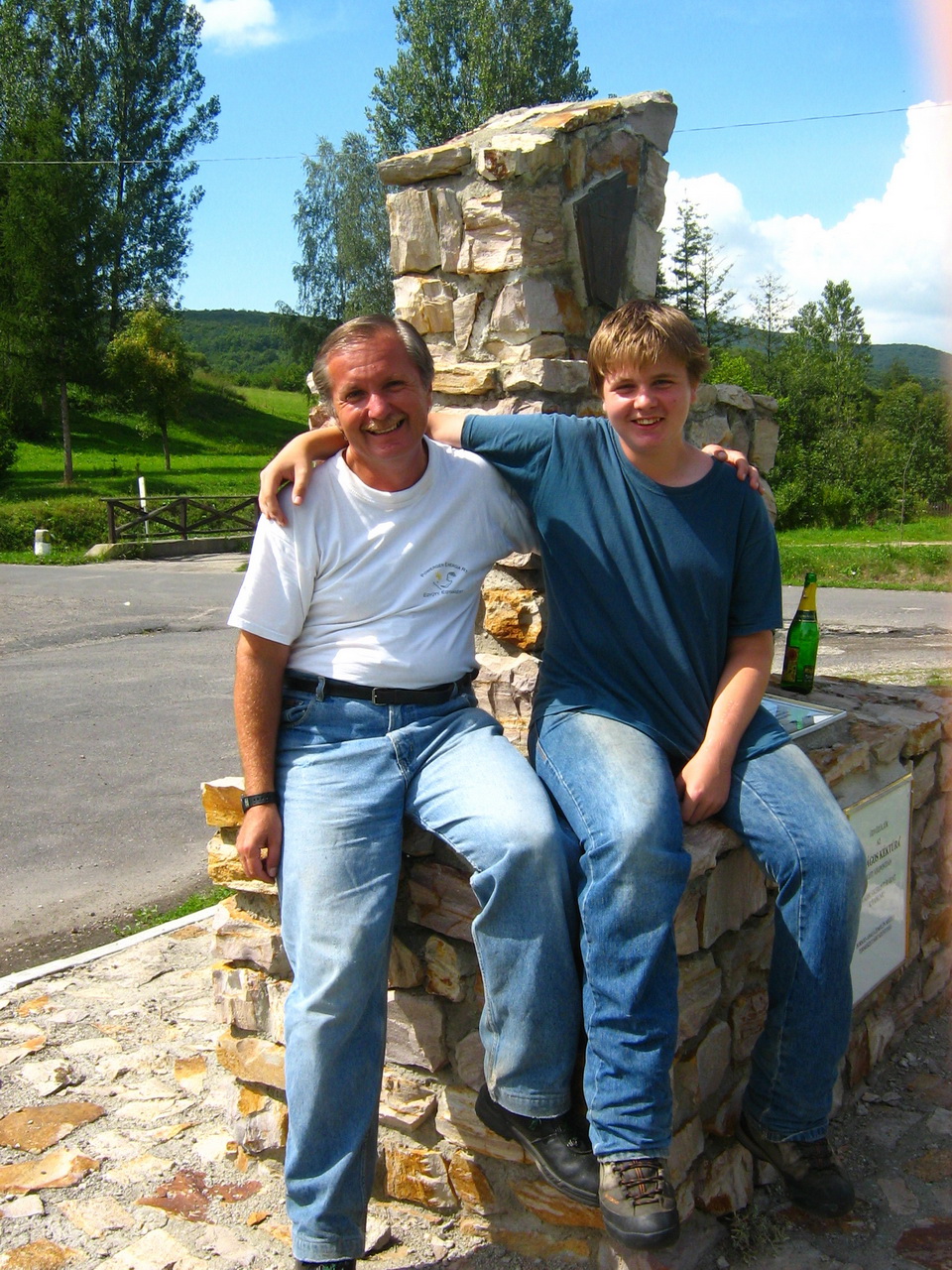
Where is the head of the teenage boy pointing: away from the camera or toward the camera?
toward the camera

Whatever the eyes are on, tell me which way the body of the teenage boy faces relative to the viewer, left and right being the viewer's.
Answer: facing the viewer

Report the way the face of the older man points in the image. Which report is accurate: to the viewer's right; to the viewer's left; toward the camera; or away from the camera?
toward the camera

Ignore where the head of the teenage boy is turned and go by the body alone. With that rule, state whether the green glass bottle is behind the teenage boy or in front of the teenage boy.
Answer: behind

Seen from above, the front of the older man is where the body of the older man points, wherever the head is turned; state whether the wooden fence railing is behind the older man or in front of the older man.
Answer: behind

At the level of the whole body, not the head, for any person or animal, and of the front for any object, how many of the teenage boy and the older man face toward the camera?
2

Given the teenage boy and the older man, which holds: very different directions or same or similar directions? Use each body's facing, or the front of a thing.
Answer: same or similar directions

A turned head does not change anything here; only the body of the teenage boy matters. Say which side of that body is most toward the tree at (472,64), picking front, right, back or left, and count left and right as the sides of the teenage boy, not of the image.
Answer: back

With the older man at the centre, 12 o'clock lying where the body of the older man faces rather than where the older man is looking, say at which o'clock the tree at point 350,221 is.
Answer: The tree is roughly at 6 o'clock from the older man.

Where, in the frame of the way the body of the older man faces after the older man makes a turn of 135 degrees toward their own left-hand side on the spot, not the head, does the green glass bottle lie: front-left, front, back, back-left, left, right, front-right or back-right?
front

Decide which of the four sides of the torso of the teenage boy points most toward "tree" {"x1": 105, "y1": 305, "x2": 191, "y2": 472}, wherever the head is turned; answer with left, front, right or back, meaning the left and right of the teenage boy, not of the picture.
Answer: back

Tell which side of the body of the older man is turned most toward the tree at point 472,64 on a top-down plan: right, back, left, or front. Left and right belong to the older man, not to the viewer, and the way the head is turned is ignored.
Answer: back

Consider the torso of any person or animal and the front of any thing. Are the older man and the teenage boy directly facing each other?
no

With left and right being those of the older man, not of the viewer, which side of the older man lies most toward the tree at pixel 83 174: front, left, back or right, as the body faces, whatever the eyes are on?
back
